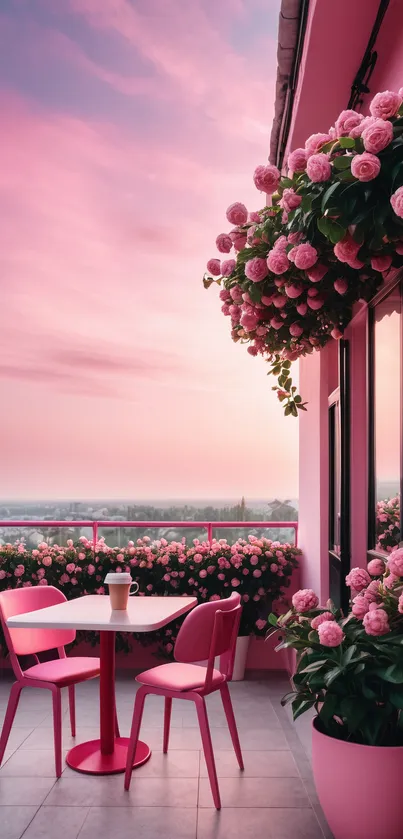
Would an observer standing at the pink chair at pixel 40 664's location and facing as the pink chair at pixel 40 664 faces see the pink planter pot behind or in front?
in front

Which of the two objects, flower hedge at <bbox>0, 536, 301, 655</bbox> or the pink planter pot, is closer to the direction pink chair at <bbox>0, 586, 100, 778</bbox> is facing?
the pink planter pot

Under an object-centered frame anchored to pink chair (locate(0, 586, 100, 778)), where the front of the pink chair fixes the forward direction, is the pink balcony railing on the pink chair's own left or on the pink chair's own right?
on the pink chair's own left

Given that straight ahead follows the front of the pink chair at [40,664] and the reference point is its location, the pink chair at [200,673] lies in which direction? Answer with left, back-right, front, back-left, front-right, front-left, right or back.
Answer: front

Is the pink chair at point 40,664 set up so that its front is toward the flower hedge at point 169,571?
no

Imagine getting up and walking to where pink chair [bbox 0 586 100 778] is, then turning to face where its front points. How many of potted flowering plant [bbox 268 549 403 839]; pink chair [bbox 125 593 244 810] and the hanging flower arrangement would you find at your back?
0

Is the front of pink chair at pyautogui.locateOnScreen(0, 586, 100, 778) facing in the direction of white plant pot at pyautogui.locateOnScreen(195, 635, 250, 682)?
no

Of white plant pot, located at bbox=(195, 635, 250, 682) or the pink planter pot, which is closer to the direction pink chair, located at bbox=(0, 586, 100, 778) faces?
the pink planter pot

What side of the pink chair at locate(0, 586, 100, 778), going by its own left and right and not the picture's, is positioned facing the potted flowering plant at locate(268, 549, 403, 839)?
front

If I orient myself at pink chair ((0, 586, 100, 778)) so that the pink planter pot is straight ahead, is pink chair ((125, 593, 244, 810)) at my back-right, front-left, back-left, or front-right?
front-left
